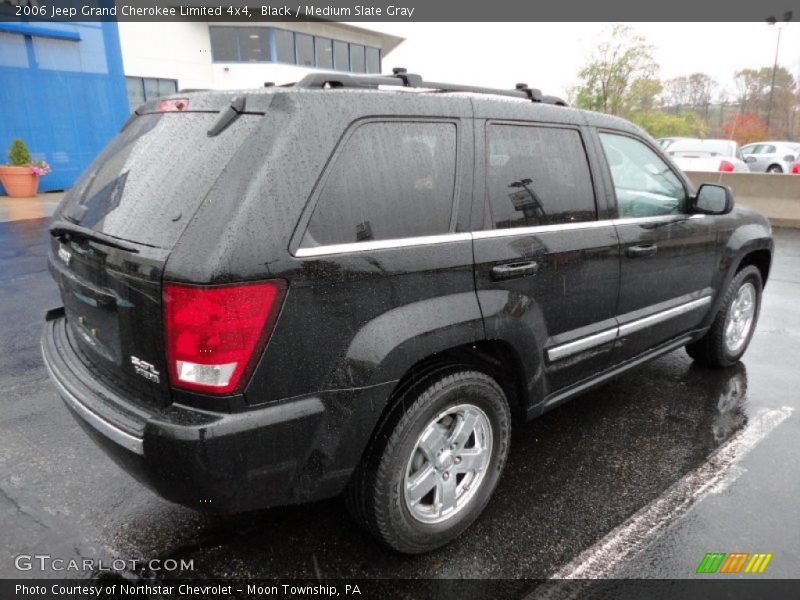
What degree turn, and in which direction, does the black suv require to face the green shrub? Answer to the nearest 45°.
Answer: approximately 90° to its left

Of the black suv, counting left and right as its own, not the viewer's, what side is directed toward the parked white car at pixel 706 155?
front

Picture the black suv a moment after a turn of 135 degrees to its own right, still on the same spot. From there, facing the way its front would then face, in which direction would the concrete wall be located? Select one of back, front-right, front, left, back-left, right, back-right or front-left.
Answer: back-left

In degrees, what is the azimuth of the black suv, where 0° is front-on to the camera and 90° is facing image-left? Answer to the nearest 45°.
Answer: approximately 225°

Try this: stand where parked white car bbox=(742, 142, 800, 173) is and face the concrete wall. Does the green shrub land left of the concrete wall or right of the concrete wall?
right
